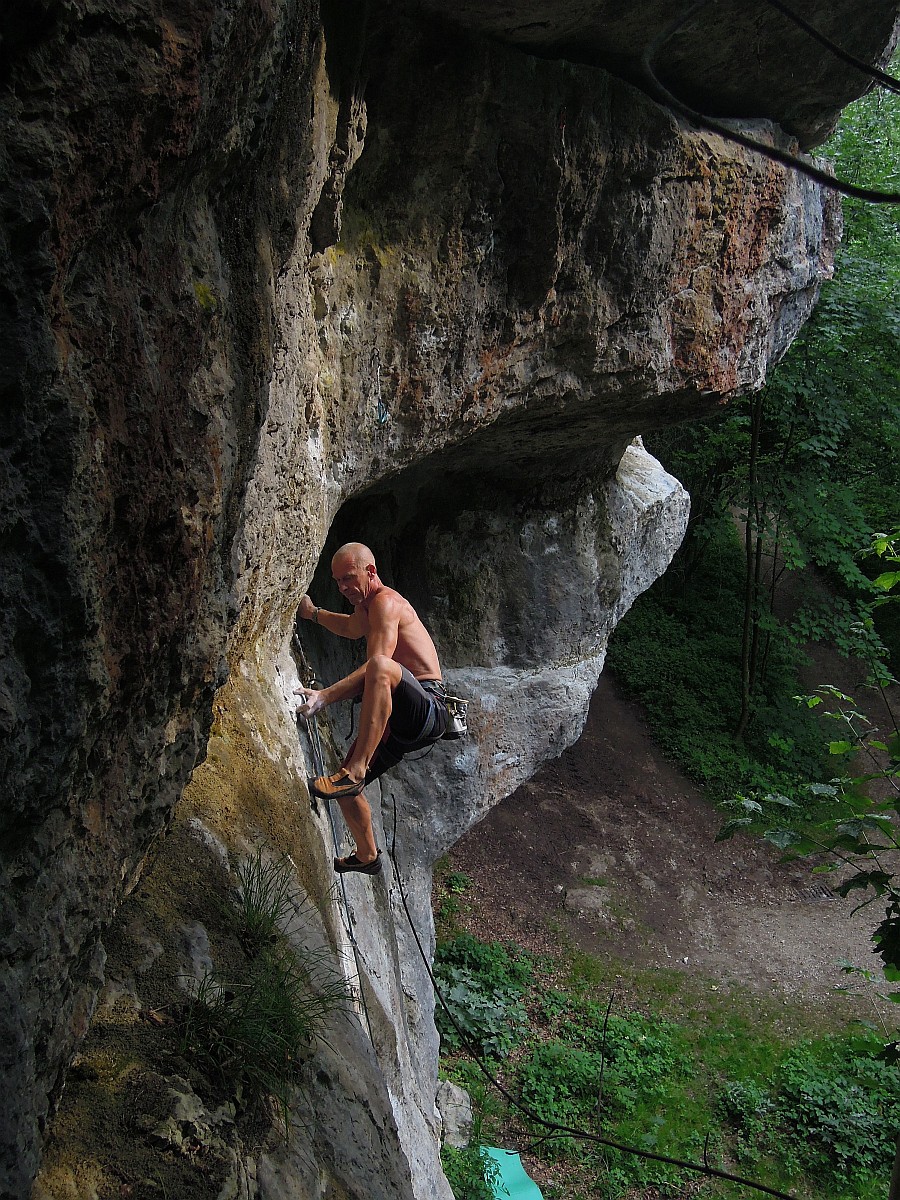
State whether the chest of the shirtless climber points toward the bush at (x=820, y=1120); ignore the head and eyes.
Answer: no

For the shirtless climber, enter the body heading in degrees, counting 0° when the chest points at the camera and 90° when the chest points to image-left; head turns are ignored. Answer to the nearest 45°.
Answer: approximately 90°

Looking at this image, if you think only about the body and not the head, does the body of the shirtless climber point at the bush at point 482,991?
no

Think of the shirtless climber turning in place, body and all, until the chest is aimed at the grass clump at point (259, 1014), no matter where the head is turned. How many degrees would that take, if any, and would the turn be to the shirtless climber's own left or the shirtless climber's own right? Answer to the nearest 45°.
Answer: approximately 90° to the shirtless climber's own left
